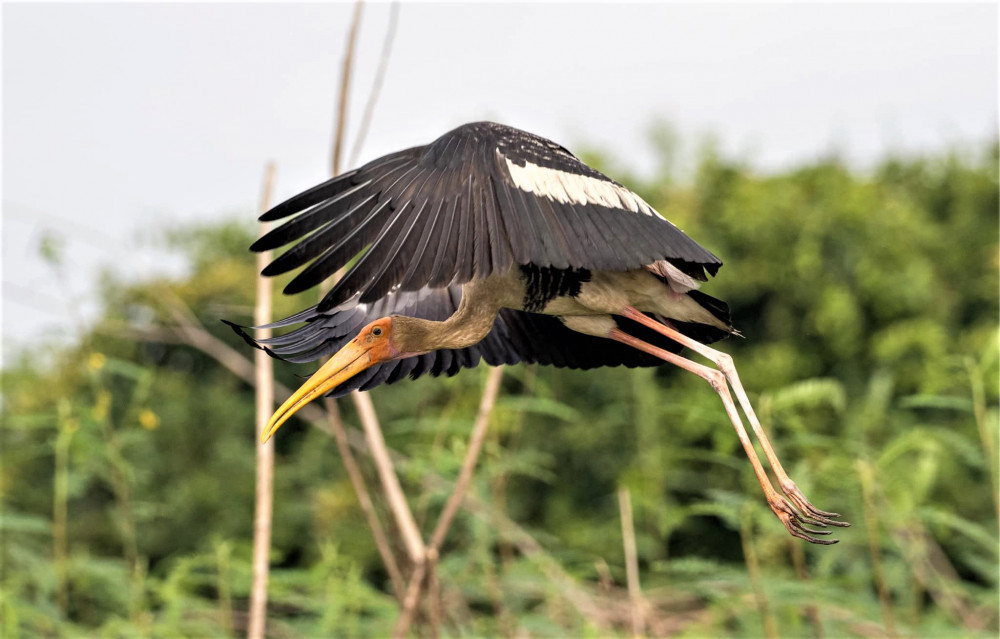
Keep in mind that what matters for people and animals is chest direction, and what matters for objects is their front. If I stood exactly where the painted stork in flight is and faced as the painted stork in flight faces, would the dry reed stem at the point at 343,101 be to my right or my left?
on my right

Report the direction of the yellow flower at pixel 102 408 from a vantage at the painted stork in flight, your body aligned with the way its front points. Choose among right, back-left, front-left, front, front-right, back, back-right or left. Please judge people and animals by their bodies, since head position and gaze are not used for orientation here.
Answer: front-right

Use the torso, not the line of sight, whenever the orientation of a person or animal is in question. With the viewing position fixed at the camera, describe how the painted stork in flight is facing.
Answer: facing to the left of the viewer

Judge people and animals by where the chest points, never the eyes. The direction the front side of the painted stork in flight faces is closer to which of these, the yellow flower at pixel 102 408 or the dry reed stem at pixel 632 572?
the yellow flower

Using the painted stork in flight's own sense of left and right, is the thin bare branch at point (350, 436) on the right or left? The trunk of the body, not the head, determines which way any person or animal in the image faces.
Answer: on its right

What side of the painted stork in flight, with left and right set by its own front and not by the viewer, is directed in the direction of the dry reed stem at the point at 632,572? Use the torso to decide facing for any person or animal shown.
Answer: right

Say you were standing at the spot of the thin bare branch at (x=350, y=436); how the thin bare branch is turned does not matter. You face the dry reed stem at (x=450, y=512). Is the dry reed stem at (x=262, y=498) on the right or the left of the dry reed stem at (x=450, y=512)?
right

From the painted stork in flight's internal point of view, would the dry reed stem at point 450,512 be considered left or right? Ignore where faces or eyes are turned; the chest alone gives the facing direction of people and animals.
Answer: on its right

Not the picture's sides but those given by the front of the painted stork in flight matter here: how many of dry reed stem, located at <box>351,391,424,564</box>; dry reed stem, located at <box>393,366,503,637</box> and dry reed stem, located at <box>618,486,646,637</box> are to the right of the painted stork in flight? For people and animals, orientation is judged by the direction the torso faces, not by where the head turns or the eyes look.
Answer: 3
